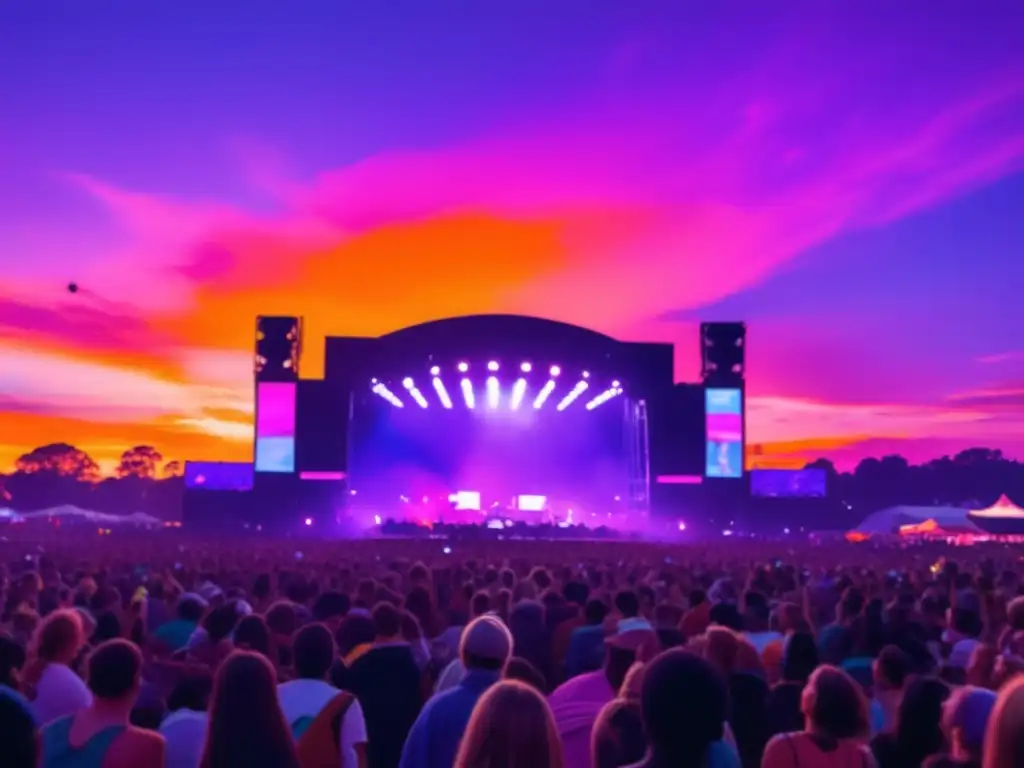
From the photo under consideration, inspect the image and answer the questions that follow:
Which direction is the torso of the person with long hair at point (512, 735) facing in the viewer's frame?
away from the camera

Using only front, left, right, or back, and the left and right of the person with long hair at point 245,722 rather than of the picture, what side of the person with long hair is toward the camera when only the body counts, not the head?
back

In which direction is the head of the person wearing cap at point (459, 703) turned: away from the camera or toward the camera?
away from the camera

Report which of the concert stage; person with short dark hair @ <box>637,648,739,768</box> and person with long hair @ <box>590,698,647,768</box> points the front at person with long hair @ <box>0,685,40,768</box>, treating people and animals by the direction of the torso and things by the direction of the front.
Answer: the concert stage

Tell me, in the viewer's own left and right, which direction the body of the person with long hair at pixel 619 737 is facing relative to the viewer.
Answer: facing away from the viewer

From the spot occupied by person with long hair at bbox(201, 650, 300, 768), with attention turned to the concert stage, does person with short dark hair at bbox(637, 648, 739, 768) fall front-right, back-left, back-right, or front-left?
back-right

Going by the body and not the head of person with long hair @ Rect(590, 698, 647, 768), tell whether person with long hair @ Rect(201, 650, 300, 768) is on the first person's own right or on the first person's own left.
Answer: on the first person's own left

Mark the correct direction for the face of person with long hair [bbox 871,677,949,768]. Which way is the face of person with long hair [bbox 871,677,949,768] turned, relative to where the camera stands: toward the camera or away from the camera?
away from the camera

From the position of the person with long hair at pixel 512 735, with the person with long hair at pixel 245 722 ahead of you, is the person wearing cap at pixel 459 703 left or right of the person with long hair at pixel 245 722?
right

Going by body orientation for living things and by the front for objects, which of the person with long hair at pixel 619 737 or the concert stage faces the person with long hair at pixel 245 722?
the concert stage

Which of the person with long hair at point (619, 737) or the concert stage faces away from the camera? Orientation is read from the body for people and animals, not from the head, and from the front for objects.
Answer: the person with long hair

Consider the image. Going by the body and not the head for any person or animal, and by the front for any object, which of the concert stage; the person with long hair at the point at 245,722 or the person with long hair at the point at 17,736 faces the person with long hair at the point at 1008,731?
the concert stage

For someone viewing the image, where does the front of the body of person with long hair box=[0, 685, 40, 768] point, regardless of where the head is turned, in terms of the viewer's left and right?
facing away from the viewer

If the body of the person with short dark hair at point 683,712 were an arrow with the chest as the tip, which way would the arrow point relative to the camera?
away from the camera

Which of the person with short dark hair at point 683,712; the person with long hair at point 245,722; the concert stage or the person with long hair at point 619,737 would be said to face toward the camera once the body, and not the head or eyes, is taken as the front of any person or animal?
the concert stage

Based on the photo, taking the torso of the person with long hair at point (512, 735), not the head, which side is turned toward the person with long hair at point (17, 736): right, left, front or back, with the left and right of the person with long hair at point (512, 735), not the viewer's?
left
